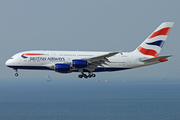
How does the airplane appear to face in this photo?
to the viewer's left
